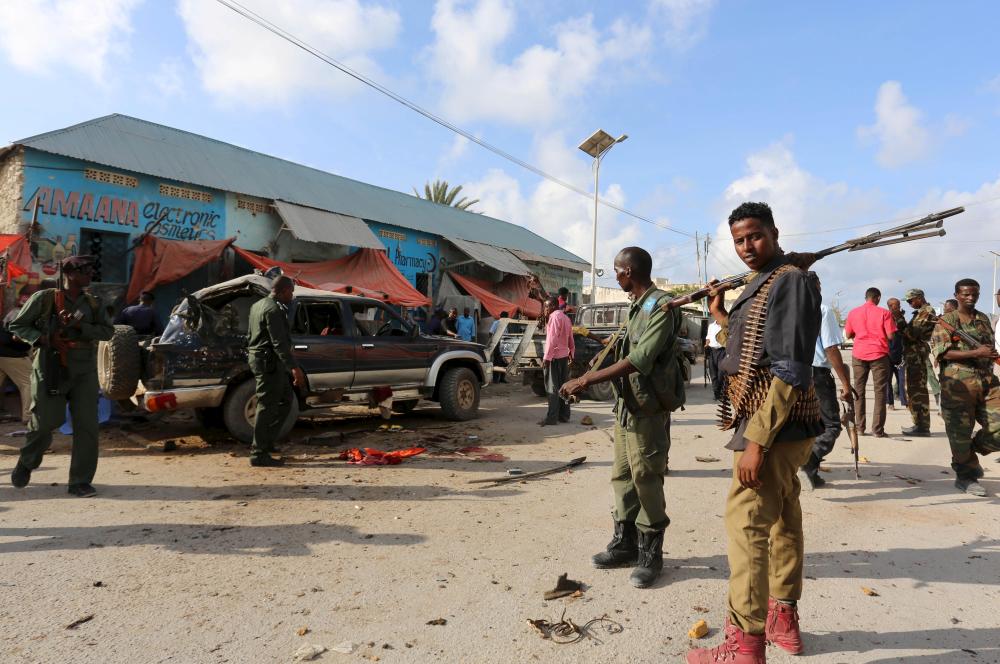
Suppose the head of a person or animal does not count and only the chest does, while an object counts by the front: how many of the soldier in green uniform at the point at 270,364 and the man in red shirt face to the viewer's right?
1

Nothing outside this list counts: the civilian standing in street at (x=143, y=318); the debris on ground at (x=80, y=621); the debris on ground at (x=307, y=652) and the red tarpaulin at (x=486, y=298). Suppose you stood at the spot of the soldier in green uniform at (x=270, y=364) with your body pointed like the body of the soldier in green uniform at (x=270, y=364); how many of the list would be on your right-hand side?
2

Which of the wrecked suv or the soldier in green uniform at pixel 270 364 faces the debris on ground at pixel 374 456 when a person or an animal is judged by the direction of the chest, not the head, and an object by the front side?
the soldier in green uniform

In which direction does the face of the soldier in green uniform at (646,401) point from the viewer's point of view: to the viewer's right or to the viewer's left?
to the viewer's left

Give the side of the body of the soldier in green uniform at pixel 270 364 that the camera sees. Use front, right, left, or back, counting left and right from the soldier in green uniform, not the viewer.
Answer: right

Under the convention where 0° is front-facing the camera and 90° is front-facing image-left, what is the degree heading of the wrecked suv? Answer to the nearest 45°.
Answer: approximately 225°
